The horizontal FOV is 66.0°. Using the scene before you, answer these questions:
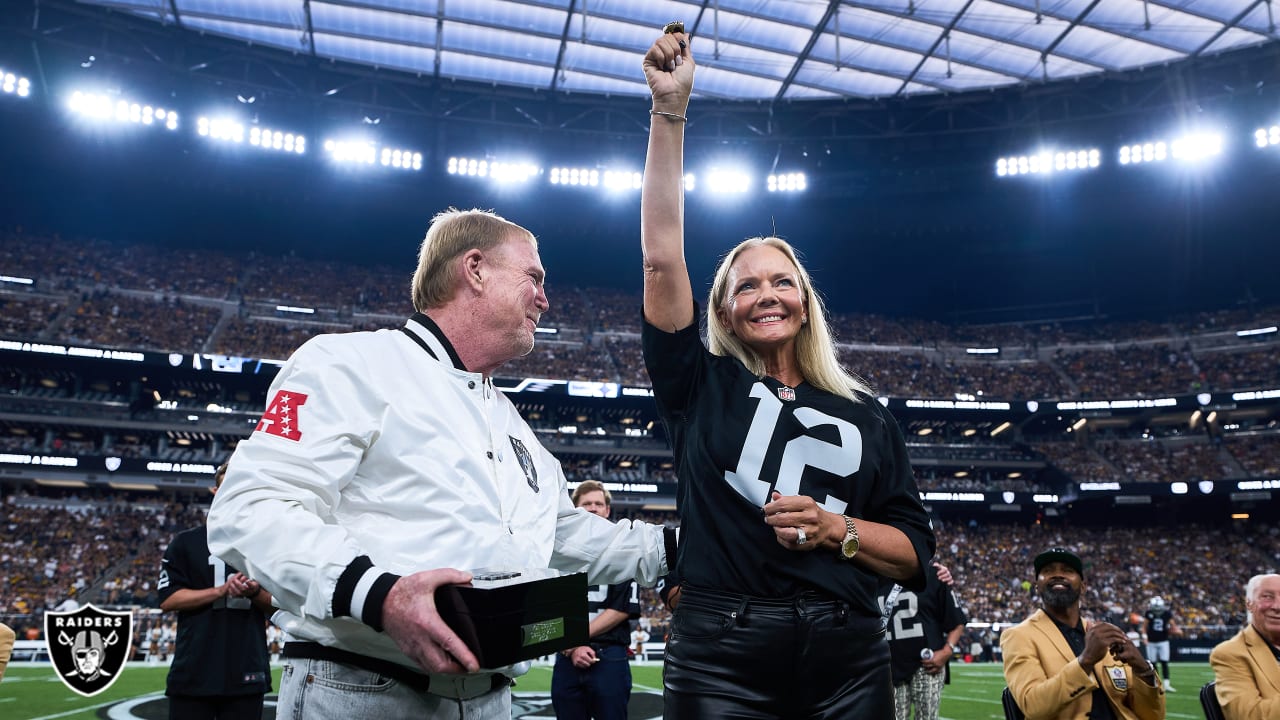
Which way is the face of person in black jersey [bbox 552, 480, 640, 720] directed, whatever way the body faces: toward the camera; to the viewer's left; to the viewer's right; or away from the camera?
toward the camera

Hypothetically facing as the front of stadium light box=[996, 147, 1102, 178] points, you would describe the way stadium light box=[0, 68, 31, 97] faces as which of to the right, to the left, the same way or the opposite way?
to the left

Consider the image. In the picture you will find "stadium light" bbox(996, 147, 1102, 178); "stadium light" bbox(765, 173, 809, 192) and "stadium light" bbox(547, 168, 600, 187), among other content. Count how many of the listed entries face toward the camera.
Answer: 3

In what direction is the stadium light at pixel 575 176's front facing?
toward the camera

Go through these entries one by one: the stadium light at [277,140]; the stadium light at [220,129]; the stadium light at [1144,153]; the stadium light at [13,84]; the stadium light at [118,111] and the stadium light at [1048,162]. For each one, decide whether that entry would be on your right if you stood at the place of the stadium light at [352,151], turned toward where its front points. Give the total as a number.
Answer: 4

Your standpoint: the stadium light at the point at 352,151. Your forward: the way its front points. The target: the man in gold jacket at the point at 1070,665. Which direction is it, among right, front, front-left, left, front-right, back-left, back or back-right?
front

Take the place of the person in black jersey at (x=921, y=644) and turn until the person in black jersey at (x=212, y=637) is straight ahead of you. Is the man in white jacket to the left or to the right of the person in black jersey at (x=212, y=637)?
left

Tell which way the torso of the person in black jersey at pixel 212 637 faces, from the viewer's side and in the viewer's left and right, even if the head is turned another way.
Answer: facing the viewer and to the right of the viewer

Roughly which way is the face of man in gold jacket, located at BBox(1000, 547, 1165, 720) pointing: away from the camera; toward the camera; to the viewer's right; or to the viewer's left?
toward the camera

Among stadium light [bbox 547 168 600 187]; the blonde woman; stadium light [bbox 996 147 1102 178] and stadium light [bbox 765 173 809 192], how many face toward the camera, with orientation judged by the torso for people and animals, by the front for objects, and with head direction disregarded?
4

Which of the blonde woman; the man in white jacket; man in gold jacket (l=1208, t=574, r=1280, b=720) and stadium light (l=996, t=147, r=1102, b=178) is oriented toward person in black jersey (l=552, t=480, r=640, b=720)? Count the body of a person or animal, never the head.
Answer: the stadium light

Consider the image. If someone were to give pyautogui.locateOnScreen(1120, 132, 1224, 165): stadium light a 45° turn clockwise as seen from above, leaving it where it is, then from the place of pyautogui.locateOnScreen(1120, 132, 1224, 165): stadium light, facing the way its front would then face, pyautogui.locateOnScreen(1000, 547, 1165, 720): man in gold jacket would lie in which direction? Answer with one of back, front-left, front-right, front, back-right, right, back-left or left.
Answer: left

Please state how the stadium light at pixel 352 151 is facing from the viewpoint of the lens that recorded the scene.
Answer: facing the viewer

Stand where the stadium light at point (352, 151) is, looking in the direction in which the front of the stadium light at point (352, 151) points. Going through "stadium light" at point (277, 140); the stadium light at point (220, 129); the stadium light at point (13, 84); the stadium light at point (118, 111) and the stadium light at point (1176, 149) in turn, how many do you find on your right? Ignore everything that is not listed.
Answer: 4

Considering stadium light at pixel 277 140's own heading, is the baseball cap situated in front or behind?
in front

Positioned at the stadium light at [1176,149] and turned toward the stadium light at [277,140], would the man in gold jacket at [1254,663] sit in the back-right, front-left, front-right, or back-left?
front-left

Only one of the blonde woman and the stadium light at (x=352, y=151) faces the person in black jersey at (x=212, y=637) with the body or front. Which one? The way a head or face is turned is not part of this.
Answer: the stadium light
